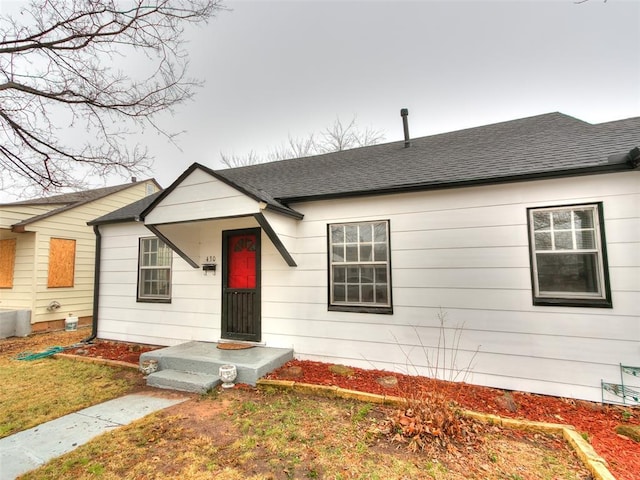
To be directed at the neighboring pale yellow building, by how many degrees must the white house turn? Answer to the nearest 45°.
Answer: approximately 45° to its right

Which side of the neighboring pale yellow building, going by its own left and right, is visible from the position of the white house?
left

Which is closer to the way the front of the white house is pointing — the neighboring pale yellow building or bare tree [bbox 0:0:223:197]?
the bare tree

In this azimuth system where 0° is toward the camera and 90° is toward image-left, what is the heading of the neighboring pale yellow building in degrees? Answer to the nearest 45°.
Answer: approximately 45°
